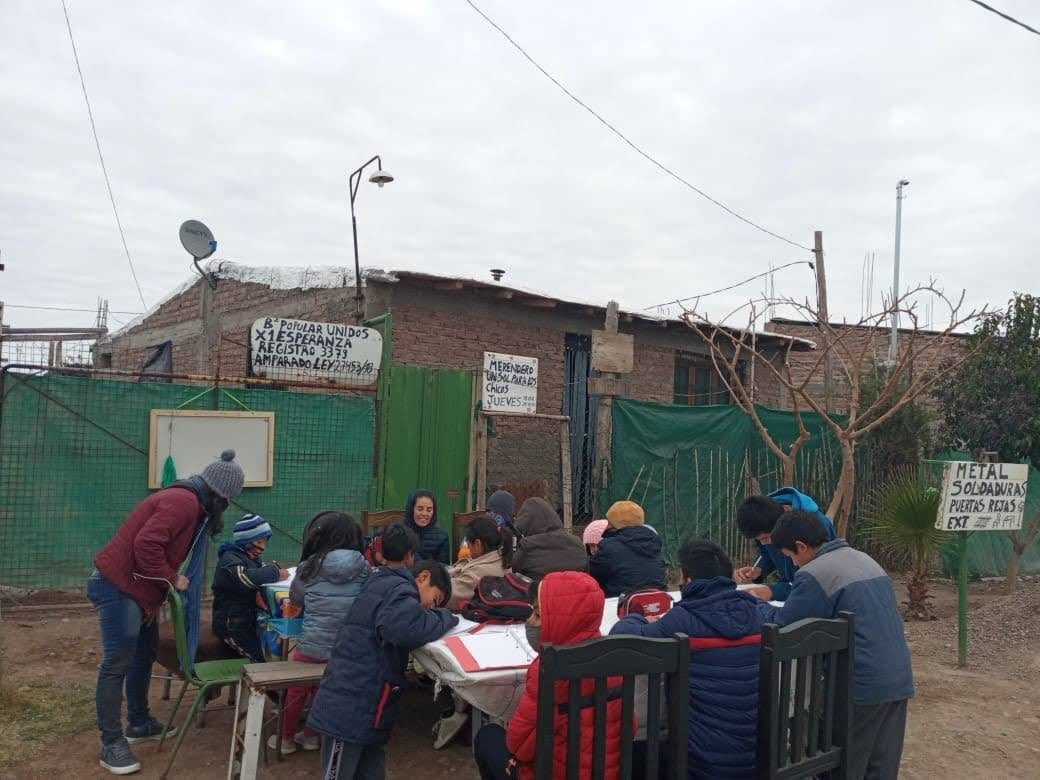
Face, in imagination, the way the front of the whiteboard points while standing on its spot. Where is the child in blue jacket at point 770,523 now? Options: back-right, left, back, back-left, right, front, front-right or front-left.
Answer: front-left

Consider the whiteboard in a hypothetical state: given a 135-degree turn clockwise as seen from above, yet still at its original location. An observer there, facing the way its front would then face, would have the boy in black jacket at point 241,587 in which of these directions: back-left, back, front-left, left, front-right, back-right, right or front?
back-left

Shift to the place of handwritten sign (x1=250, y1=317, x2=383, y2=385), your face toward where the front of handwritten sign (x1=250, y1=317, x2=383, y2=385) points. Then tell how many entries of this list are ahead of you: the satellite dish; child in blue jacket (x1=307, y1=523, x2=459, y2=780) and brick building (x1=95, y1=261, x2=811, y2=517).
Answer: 1

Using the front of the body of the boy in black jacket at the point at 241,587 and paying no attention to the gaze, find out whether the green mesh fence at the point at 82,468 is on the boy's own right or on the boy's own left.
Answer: on the boy's own left

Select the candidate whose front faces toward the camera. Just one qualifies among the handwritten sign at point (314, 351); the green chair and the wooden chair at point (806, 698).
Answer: the handwritten sign

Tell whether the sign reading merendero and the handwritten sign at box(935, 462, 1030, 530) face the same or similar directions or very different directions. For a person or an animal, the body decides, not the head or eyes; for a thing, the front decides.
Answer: same or similar directions

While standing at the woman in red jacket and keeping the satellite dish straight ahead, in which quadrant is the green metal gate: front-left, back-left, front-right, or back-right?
front-right

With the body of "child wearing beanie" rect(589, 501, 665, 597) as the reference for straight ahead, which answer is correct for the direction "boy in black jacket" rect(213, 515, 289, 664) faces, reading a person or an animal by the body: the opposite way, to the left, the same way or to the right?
to the right

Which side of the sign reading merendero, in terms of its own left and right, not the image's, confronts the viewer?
front

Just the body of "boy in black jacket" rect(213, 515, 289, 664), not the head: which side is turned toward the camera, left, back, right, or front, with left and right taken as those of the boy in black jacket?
right

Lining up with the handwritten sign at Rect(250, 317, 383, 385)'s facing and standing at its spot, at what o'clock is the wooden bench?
The wooden bench is roughly at 12 o'clock from the handwritten sign.

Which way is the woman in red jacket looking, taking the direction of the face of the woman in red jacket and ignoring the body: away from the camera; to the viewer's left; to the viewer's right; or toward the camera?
to the viewer's right

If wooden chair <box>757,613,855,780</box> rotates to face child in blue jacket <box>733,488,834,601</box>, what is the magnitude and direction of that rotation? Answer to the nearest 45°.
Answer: approximately 45° to its right

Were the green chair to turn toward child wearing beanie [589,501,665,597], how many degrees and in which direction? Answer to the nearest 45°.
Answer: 0° — it already faces them

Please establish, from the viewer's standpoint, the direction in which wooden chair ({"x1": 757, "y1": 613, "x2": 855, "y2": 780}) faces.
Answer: facing away from the viewer and to the left of the viewer

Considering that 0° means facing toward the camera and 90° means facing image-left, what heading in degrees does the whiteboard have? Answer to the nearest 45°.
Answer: approximately 0°

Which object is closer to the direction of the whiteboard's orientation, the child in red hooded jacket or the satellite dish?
the child in red hooded jacket

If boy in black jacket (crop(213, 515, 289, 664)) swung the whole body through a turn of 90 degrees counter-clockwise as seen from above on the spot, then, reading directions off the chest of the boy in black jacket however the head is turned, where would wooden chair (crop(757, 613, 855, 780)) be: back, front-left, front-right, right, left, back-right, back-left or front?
back-right

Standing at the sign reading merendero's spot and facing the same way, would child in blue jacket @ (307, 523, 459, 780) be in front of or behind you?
in front

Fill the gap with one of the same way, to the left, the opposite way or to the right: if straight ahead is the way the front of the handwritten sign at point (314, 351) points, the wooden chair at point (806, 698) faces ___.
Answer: the opposite way

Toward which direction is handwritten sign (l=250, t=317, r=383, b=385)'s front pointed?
toward the camera
